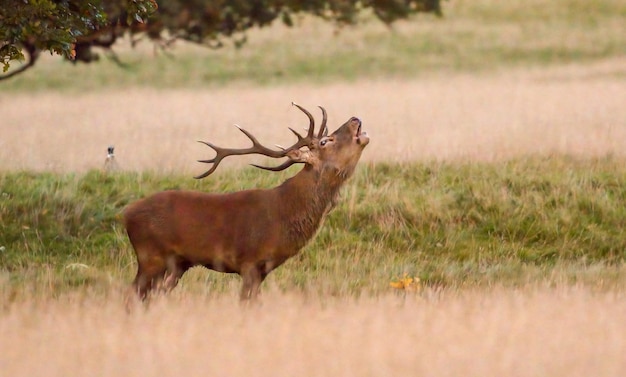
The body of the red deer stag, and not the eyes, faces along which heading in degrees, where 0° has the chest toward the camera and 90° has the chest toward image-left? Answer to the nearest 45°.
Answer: approximately 270°
